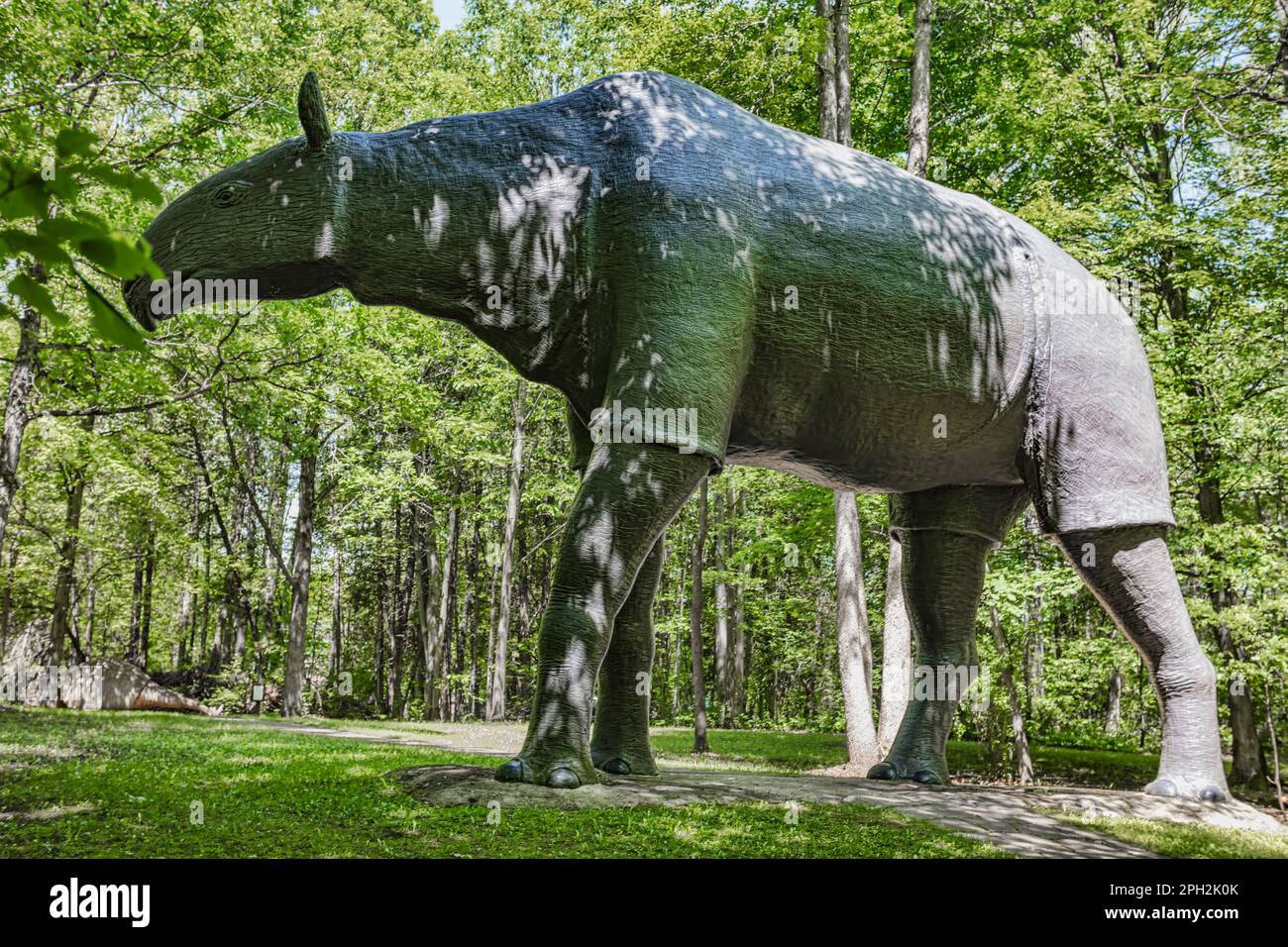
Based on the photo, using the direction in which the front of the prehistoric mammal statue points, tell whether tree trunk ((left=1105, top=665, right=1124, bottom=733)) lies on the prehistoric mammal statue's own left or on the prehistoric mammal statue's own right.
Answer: on the prehistoric mammal statue's own right

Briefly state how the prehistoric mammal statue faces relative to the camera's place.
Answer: facing to the left of the viewer

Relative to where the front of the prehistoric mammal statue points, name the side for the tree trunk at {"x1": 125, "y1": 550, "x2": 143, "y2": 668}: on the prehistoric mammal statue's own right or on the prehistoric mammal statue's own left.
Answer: on the prehistoric mammal statue's own right
